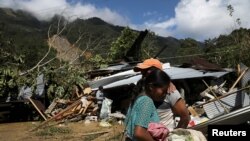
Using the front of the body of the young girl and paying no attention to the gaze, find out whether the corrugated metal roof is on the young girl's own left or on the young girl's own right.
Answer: on the young girl's own left
